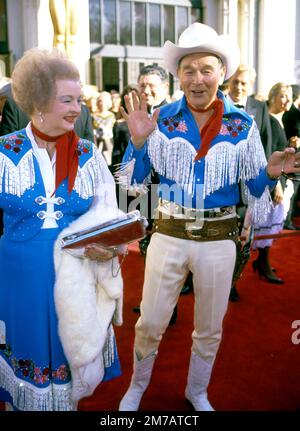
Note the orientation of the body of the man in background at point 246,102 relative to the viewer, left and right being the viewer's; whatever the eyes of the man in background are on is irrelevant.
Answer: facing the viewer and to the left of the viewer

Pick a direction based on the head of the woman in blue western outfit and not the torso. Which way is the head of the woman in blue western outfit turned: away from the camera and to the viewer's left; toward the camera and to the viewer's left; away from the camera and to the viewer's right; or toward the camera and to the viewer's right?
toward the camera and to the viewer's right

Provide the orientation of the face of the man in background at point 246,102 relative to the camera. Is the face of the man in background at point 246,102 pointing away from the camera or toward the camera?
toward the camera

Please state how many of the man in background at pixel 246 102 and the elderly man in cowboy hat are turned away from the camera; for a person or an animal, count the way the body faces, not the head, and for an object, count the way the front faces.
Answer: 0

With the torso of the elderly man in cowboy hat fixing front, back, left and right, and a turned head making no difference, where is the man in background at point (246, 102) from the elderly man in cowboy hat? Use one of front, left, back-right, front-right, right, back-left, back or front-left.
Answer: back

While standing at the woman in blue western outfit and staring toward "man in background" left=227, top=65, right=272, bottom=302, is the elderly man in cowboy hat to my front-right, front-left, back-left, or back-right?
front-right

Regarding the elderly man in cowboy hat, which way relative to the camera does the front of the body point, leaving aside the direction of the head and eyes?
toward the camera
